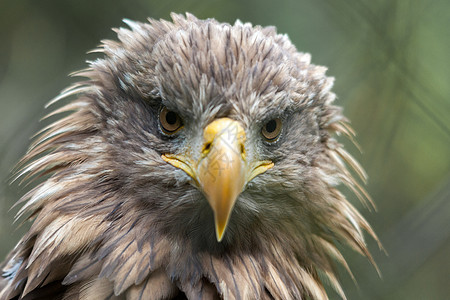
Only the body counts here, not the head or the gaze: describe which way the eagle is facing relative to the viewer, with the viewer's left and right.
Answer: facing the viewer
